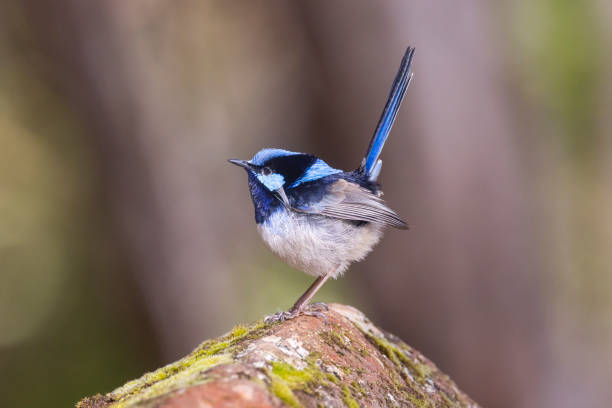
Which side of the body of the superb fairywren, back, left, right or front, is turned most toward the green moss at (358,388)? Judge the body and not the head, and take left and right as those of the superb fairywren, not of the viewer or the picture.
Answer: left

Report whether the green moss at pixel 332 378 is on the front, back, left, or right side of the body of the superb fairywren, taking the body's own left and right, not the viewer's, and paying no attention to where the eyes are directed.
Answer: left

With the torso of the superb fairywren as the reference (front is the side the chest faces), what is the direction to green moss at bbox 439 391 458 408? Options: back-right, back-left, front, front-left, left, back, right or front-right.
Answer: back-left

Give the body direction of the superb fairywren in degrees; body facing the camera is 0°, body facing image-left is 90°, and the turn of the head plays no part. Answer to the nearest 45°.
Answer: approximately 90°

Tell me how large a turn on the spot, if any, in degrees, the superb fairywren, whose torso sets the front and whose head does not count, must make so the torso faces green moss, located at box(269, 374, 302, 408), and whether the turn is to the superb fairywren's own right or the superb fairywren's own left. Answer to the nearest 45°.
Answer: approximately 90° to the superb fairywren's own left

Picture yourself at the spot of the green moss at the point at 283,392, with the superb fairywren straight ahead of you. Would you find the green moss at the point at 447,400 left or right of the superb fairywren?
right
